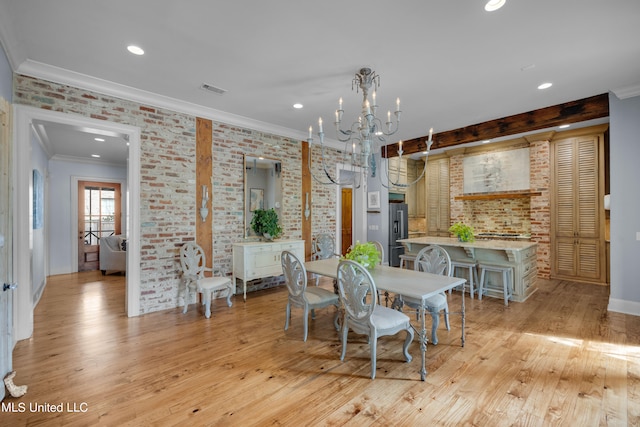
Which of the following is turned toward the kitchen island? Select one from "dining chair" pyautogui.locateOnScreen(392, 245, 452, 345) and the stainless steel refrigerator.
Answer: the stainless steel refrigerator

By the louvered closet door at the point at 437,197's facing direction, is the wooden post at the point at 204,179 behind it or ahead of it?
ahead

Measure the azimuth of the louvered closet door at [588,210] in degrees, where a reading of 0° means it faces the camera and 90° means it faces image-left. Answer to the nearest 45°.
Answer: approximately 45°

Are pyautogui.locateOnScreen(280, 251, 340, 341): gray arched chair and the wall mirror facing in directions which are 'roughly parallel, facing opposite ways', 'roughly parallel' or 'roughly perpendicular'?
roughly perpendicular

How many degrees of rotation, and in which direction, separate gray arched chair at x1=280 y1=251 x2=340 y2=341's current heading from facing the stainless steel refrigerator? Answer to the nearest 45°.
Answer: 0° — it already faces it

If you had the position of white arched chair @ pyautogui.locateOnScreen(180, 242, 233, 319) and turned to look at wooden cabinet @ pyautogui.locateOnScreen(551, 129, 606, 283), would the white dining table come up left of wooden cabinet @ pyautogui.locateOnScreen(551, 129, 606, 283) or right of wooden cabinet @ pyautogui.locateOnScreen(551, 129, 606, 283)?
right

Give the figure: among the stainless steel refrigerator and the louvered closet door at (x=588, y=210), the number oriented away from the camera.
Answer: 0

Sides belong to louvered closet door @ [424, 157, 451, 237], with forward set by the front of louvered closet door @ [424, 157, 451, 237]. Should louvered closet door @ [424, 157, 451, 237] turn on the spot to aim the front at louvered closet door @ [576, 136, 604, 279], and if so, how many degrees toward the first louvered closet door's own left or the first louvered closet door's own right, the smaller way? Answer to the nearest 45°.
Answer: approximately 90° to the first louvered closet door's own left

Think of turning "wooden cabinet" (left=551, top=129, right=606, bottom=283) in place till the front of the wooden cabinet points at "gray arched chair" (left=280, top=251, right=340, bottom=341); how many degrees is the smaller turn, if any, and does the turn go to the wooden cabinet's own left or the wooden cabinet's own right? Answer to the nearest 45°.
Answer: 0° — it already faces it

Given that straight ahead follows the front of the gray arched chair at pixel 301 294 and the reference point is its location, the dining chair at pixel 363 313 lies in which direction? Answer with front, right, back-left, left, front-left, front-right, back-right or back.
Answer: right

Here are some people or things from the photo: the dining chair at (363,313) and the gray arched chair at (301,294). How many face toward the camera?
0

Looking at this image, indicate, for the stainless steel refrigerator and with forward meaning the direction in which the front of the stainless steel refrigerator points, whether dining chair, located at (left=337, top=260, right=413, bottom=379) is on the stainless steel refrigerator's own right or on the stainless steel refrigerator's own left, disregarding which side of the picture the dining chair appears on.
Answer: on the stainless steel refrigerator's own right

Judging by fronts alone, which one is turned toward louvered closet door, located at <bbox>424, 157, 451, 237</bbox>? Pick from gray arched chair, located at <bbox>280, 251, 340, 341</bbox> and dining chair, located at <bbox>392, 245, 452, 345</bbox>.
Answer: the gray arched chair

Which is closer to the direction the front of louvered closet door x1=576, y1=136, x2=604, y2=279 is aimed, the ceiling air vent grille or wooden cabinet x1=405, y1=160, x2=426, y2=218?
the ceiling air vent grille
